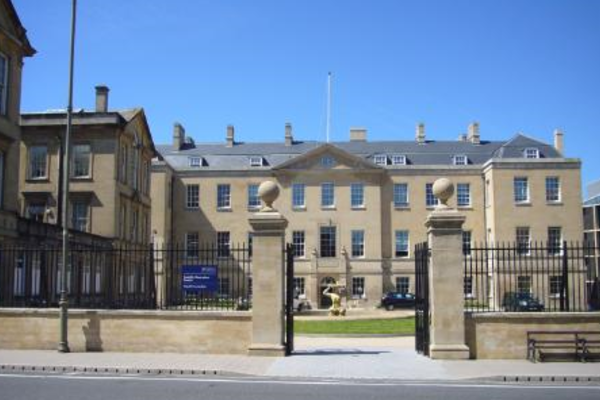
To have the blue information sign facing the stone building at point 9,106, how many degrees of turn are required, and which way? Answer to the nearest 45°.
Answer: approximately 135° to its right

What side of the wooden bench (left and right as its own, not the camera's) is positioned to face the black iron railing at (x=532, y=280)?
back

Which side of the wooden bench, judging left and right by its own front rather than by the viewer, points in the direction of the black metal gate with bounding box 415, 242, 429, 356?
right

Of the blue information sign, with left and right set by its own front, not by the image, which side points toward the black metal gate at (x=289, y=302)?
left

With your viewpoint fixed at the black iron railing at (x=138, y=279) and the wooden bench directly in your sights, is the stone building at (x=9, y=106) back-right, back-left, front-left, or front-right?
back-left

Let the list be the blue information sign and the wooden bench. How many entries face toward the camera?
2
